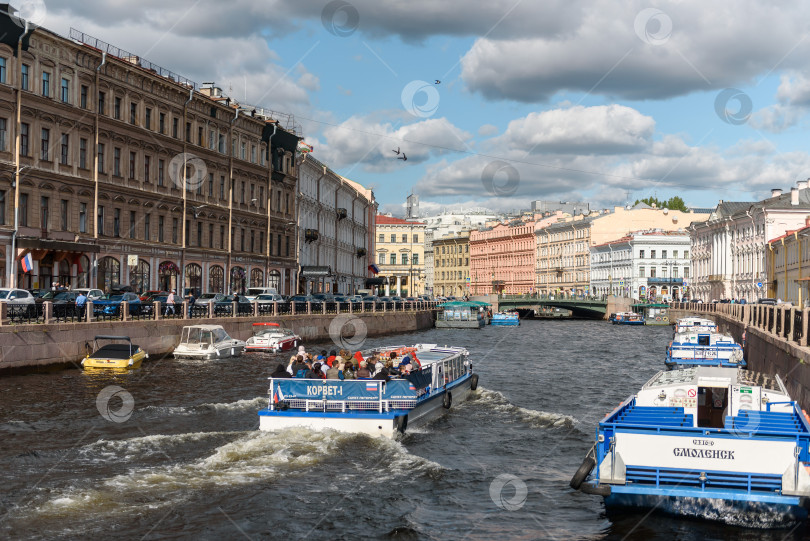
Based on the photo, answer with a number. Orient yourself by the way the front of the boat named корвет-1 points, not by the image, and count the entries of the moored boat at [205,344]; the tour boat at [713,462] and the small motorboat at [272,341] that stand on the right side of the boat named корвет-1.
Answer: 1

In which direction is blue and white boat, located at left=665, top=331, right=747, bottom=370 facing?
away from the camera

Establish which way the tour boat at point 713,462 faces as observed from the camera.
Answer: facing away from the viewer

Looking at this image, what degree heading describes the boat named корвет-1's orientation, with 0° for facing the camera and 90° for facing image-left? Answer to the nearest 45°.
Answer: approximately 225°

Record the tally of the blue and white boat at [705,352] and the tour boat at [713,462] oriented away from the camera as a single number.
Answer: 2

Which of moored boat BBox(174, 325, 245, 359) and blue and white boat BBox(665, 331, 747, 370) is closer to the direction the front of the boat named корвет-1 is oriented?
the blue and white boat

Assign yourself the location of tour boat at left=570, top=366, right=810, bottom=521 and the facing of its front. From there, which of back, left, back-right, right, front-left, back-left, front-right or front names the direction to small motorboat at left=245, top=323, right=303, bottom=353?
front-left
